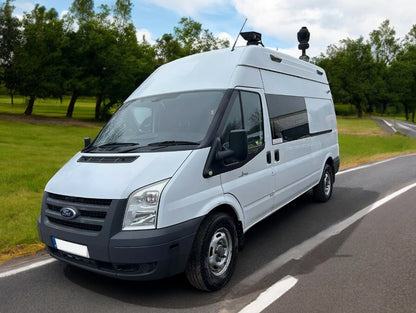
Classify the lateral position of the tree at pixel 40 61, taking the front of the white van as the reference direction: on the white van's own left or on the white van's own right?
on the white van's own right

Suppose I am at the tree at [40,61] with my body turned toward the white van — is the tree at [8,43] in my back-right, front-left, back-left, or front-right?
back-right

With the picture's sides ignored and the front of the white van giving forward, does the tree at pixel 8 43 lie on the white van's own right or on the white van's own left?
on the white van's own right

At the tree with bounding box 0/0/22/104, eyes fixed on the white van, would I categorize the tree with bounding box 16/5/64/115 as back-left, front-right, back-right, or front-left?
front-left

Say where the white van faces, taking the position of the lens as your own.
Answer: facing the viewer and to the left of the viewer

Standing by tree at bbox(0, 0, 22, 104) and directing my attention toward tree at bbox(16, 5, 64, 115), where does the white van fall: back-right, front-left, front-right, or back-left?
front-right
